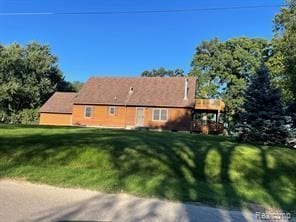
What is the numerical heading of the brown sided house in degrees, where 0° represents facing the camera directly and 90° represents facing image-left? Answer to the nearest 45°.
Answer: approximately 0°

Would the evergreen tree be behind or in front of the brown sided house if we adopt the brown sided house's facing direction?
in front
